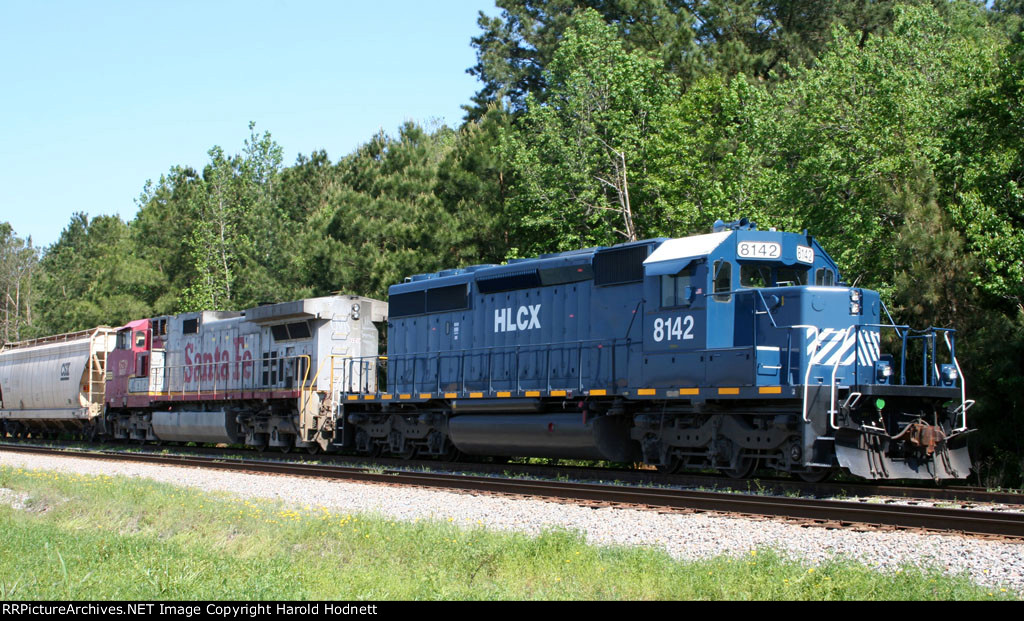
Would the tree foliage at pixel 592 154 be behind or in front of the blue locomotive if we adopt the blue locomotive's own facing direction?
behind

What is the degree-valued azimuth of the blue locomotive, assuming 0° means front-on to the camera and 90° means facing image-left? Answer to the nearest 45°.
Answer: approximately 315°
